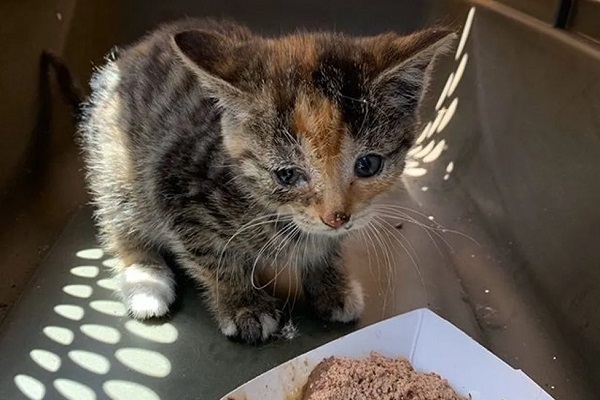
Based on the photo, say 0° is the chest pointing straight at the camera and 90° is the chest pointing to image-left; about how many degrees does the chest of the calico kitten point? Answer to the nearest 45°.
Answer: approximately 315°
